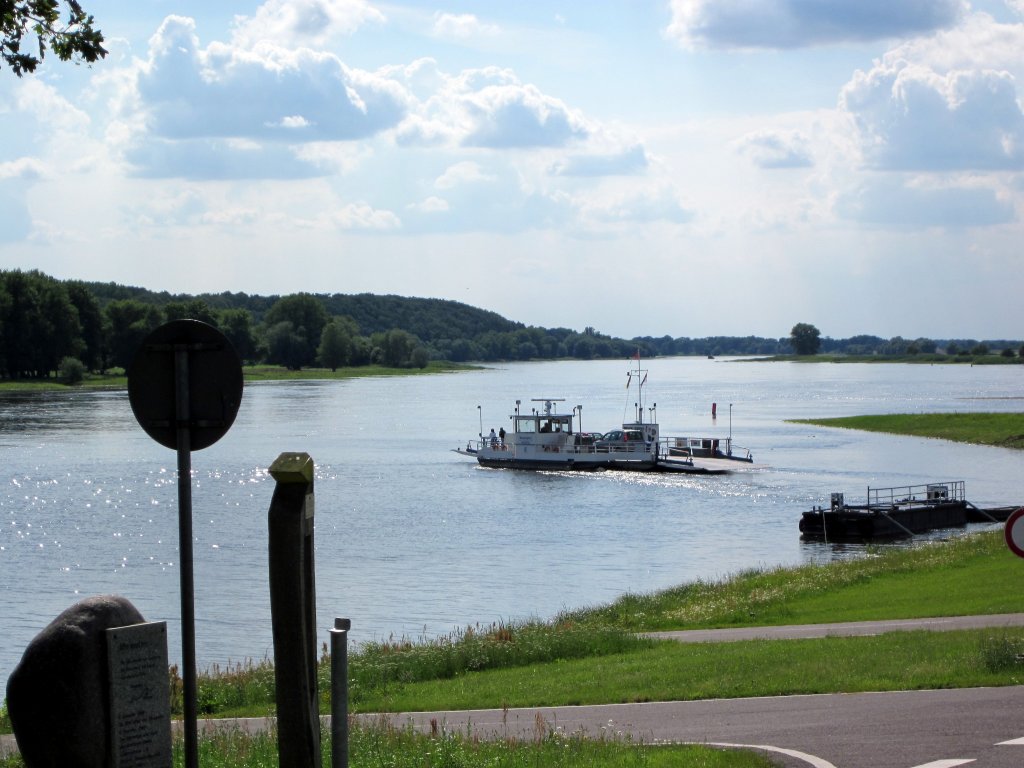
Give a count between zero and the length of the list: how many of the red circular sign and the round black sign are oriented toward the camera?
1

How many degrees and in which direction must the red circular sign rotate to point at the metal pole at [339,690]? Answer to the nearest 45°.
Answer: approximately 45° to its right

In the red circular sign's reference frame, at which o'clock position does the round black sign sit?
The round black sign is roughly at 1 o'clock from the red circular sign.

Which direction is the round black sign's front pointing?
away from the camera

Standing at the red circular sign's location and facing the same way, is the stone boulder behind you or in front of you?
in front

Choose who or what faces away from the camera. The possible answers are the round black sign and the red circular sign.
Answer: the round black sign

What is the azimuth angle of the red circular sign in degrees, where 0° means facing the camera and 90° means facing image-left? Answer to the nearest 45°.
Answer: approximately 0°

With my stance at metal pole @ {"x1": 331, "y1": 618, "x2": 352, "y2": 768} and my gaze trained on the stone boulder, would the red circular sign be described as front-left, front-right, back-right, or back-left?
back-right
